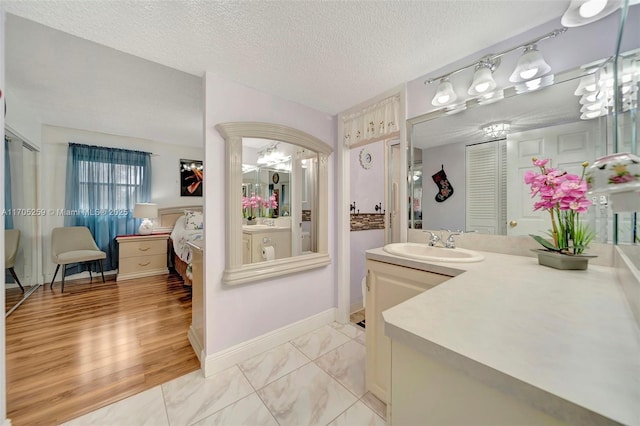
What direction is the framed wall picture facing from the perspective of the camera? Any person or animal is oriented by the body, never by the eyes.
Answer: toward the camera

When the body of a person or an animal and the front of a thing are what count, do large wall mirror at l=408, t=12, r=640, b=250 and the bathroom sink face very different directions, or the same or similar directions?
same or similar directions

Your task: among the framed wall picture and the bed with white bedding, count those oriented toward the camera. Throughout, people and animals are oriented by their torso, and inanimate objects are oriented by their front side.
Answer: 2

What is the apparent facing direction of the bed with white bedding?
toward the camera

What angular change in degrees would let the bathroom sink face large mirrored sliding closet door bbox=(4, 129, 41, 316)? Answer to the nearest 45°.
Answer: approximately 45° to its right

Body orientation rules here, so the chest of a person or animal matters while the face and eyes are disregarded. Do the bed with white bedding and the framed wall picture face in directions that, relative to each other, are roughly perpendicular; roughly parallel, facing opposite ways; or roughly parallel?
roughly parallel

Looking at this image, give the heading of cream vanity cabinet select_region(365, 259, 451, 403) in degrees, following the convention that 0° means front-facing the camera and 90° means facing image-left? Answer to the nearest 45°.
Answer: approximately 45°

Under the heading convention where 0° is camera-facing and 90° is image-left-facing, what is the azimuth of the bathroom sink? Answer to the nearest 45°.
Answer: approximately 45°

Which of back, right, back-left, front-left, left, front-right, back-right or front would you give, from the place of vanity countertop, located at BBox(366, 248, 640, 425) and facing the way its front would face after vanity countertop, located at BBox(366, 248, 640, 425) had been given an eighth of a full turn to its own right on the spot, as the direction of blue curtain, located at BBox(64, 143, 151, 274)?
front

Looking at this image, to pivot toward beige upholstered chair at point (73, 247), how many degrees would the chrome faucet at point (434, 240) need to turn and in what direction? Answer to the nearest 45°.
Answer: approximately 45° to its right

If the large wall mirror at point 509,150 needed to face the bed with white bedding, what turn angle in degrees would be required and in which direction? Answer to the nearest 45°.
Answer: approximately 45° to its right

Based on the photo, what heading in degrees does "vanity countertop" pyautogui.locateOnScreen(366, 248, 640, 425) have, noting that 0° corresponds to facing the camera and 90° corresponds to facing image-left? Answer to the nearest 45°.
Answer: approximately 45°

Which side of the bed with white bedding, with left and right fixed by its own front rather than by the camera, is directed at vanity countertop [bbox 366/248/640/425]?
front
